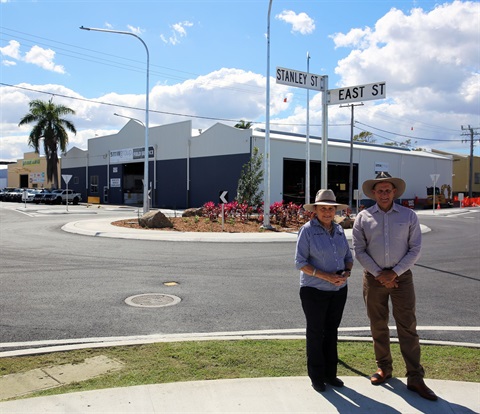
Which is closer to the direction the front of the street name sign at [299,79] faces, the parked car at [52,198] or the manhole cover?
the manhole cover

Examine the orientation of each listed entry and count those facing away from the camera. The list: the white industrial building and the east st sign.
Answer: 0

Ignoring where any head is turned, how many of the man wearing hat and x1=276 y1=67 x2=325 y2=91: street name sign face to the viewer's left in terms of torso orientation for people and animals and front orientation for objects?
0

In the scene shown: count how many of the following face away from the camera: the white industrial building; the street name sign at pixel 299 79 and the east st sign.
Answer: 0

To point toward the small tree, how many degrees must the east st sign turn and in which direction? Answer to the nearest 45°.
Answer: approximately 90° to its right

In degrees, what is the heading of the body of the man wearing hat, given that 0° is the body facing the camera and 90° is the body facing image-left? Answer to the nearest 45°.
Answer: approximately 0°

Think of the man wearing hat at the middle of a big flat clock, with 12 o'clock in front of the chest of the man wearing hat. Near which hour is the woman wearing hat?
The woman wearing hat is roughly at 2 o'clock from the man wearing hat.

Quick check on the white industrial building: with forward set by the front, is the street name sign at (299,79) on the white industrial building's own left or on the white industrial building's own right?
on the white industrial building's own left

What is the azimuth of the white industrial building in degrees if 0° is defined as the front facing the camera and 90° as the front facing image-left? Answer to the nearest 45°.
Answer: approximately 45°

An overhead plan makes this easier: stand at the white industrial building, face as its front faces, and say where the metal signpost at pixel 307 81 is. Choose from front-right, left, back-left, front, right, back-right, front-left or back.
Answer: front-left

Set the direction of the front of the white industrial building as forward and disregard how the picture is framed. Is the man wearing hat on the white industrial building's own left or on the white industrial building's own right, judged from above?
on the white industrial building's own left
